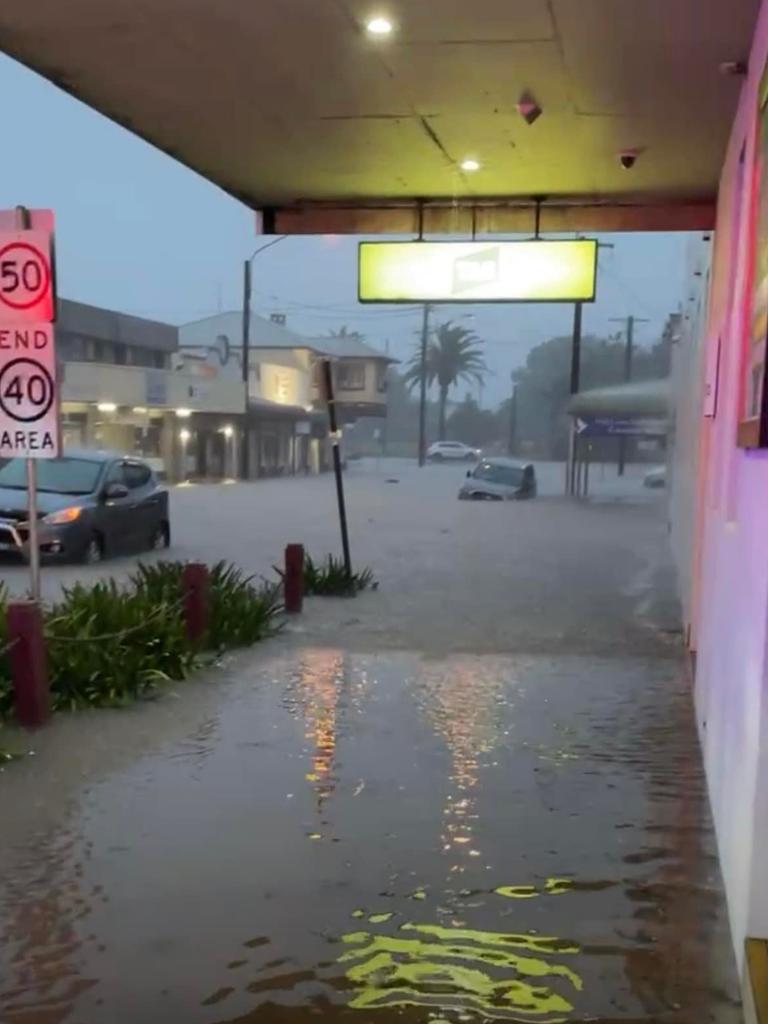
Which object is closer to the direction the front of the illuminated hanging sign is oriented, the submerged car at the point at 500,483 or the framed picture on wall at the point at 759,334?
the framed picture on wall

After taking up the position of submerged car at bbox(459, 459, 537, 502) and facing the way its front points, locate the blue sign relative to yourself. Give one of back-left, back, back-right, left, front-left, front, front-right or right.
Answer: back-left

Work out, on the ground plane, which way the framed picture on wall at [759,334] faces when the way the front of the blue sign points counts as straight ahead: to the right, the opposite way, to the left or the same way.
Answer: to the right

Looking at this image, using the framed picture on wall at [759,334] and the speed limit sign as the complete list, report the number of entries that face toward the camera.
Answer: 1

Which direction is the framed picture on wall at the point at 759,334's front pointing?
to the viewer's left

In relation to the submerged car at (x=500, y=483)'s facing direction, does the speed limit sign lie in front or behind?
in front

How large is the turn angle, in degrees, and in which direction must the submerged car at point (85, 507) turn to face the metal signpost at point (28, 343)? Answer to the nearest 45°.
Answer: approximately 45° to its left

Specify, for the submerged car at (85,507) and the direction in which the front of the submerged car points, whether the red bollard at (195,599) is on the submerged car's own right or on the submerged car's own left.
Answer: on the submerged car's own left

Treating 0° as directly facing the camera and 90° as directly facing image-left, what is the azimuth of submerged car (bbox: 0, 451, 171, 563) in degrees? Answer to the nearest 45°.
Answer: approximately 45°

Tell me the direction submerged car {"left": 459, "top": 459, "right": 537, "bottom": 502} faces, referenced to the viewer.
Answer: facing the viewer and to the left of the viewer

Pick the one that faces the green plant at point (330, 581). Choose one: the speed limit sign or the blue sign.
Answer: the blue sign

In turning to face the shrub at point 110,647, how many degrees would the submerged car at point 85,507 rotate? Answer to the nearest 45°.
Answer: approximately 45° to its left

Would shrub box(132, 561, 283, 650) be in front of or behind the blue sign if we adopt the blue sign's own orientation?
in front

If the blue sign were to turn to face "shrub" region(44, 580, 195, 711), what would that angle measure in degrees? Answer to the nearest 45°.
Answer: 0° — it already faces it

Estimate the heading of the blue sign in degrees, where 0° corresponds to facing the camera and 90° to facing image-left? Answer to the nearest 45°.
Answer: approximately 0°
